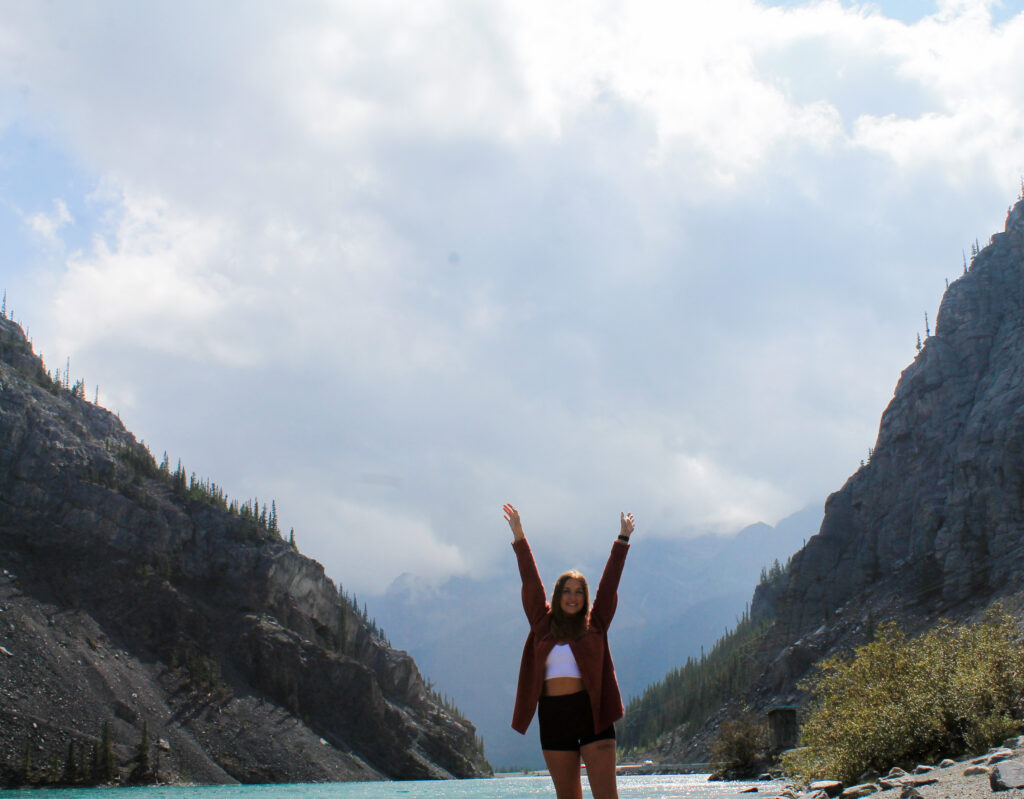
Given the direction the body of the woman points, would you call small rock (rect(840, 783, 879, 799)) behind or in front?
behind

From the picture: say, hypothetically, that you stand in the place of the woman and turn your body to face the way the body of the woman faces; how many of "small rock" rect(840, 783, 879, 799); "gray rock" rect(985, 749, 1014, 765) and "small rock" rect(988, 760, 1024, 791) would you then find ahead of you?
0

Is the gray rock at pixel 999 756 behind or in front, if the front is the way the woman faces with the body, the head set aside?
behind

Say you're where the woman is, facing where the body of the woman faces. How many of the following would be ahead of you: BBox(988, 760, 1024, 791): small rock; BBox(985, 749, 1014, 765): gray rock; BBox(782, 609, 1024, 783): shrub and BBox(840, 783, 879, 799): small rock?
0

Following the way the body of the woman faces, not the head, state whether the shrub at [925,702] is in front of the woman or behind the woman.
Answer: behind

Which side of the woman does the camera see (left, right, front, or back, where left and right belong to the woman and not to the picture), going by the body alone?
front

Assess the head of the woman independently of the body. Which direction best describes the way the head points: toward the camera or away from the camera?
toward the camera

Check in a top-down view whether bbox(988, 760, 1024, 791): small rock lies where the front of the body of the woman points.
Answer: no
